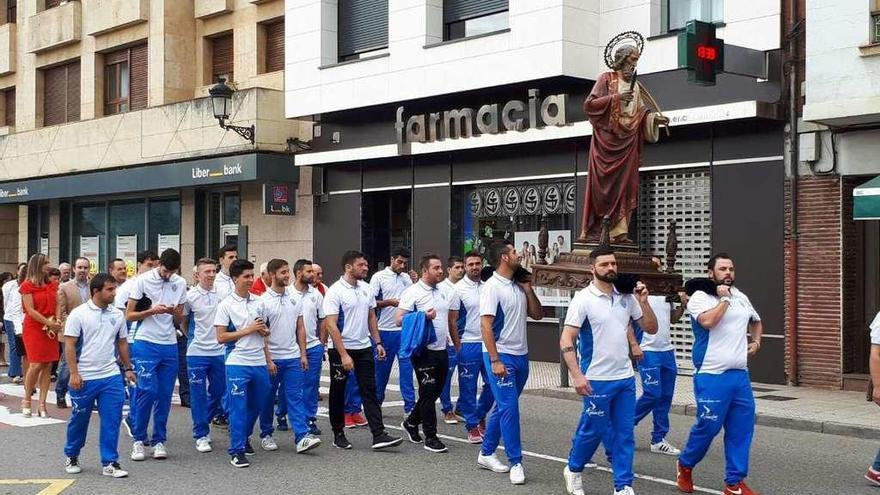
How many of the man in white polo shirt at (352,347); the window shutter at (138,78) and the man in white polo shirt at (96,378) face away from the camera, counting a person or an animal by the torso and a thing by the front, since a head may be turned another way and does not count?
0

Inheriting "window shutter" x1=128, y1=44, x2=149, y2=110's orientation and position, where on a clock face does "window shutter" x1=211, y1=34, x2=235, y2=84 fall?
"window shutter" x1=211, y1=34, x2=235, y2=84 is roughly at 9 o'clock from "window shutter" x1=128, y1=44, x2=149, y2=110.

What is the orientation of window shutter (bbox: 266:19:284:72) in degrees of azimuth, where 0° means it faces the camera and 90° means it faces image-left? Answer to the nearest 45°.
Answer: approximately 45°

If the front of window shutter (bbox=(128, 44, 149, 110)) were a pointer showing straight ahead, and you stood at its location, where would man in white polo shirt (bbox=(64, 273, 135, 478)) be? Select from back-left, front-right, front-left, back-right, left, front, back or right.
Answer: front-left

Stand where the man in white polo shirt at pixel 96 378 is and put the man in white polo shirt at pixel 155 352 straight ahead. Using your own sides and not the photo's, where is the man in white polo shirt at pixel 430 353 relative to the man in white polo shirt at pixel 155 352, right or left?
right

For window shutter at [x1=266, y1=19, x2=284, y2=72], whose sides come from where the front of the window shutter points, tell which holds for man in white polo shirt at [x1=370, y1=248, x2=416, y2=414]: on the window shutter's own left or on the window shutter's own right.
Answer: on the window shutter's own left

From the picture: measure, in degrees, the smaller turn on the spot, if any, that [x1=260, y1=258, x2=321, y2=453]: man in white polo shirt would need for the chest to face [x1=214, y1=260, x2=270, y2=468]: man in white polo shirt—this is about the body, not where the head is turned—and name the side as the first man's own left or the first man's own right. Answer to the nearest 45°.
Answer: approximately 90° to the first man's own right

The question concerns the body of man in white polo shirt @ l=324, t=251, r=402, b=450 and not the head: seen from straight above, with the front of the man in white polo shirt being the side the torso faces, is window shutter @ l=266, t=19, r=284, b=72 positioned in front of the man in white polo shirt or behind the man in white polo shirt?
behind

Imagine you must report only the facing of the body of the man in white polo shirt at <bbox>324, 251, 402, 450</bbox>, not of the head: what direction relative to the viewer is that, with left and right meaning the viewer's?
facing the viewer and to the right of the viewer
